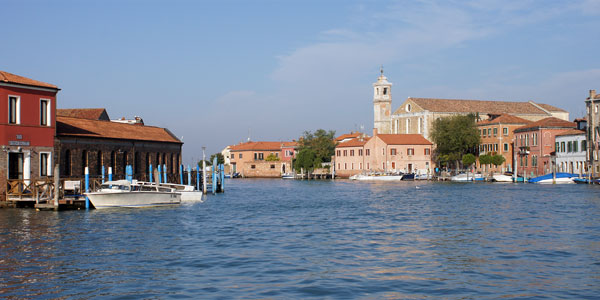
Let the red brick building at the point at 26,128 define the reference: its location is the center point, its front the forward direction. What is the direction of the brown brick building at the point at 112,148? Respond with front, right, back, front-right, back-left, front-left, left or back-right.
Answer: left

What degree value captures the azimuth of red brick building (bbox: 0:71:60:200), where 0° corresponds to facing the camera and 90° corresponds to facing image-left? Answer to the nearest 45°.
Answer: approximately 315°

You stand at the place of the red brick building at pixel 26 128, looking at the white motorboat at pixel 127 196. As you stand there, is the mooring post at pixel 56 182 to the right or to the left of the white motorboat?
right

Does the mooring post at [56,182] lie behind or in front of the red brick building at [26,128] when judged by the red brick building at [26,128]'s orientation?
in front

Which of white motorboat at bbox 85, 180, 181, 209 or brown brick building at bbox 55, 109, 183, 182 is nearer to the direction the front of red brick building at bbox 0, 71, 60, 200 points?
the white motorboat

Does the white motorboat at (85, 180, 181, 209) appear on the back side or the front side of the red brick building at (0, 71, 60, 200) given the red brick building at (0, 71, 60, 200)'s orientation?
on the front side

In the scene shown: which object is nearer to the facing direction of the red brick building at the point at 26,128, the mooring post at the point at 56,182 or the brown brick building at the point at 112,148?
the mooring post
